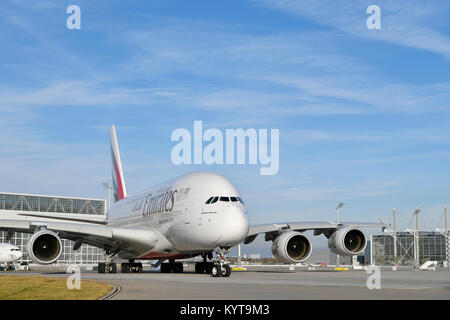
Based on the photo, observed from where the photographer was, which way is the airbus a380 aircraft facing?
facing the viewer and to the right of the viewer
